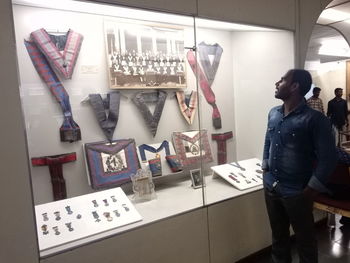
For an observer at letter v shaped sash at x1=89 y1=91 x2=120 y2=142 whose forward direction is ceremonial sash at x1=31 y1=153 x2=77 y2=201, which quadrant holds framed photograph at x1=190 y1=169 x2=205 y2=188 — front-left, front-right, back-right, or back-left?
back-left

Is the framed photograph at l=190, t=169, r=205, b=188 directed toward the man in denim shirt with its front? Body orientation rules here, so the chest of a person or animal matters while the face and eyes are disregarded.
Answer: no

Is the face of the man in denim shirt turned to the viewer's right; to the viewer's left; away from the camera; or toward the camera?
to the viewer's left

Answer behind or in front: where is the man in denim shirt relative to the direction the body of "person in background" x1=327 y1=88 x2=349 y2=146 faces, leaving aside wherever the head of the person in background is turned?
in front

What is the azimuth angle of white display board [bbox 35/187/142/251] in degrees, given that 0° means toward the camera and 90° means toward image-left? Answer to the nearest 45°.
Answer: approximately 315°

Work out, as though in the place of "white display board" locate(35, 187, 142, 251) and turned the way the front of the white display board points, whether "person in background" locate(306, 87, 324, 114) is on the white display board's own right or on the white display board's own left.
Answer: on the white display board's own left
